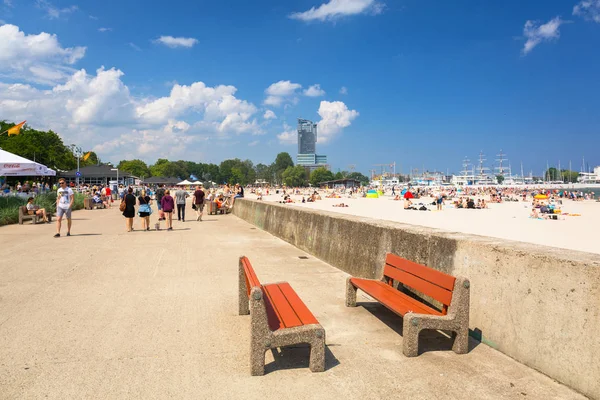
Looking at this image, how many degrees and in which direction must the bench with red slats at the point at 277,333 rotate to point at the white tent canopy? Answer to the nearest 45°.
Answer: approximately 135° to its left

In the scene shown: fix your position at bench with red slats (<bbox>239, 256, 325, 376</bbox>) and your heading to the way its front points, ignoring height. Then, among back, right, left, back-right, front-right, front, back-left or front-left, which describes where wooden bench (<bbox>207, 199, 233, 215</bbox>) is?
left

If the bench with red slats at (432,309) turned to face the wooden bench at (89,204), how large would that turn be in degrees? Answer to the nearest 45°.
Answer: approximately 90° to its right

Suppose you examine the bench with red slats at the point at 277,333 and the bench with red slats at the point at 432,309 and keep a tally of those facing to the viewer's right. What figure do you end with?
1

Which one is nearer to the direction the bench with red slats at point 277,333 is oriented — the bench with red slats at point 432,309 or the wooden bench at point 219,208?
the bench with red slats

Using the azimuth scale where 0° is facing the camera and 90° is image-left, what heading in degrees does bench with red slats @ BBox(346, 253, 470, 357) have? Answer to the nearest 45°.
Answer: approximately 45°

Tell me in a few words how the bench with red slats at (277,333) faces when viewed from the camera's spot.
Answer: facing to the right of the viewer

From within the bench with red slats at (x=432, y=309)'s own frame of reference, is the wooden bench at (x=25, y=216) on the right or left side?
on its right

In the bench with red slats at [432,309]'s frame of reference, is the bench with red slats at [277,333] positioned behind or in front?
in front

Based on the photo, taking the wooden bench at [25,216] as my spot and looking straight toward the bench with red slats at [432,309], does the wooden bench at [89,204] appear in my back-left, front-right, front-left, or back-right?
back-left

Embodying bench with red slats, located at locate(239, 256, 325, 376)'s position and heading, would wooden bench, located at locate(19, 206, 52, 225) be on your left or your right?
on your left

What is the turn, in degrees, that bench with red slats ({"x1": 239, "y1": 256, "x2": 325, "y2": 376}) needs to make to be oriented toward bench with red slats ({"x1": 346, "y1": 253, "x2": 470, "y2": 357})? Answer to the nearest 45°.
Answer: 0° — it already faces it
